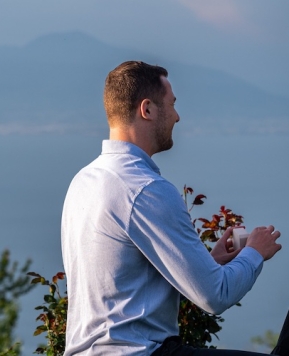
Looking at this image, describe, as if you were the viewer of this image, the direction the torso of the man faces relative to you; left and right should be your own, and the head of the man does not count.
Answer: facing away from the viewer and to the right of the viewer

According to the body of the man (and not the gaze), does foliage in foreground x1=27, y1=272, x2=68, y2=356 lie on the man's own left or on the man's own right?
on the man's own left
